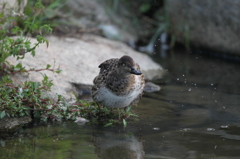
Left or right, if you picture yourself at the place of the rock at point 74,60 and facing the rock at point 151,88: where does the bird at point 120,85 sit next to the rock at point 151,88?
right

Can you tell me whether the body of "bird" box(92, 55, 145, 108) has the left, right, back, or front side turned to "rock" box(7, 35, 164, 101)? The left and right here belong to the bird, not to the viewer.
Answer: back

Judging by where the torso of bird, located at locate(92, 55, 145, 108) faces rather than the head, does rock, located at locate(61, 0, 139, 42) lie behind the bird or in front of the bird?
behind

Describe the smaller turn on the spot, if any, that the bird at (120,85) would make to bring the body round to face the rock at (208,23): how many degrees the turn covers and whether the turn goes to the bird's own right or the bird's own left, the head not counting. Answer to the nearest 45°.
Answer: approximately 90° to the bird's own left

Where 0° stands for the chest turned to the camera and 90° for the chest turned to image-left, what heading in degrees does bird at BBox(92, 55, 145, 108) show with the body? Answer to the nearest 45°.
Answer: approximately 315°

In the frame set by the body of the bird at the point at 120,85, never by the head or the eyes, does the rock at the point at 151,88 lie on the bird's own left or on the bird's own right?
on the bird's own left
